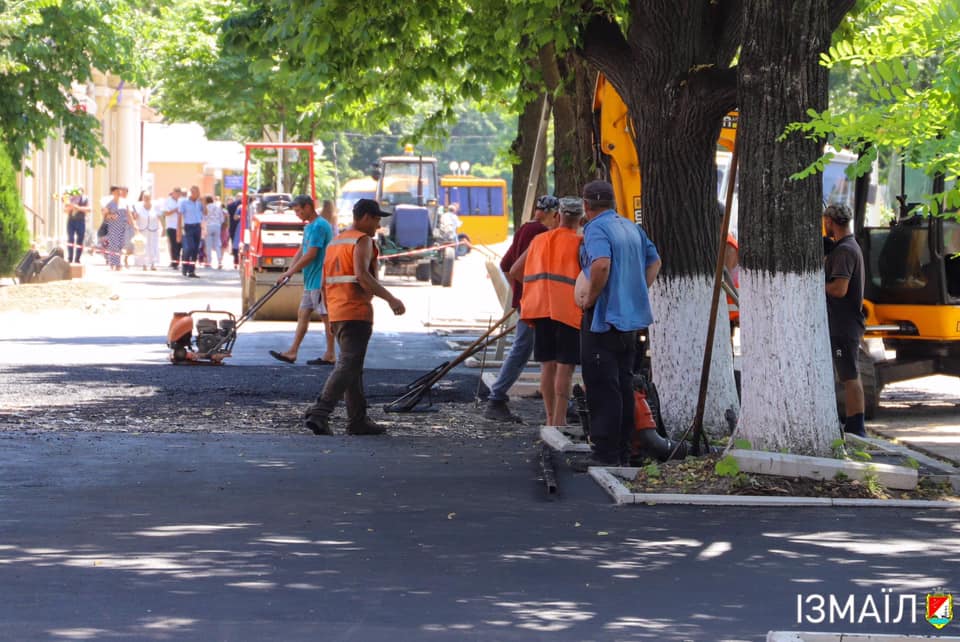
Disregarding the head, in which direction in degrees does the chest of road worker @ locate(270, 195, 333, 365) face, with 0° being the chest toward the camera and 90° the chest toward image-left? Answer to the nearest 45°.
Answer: approximately 90°

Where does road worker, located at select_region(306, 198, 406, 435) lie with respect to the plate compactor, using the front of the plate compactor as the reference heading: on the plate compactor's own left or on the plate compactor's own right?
on the plate compactor's own left

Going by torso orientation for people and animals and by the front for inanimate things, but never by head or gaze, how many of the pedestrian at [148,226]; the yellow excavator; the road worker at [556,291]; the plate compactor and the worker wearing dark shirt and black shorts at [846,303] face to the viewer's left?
3

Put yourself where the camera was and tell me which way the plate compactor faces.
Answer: facing to the left of the viewer

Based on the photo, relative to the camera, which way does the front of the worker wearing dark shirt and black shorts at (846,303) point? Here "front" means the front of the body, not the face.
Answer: to the viewer's left

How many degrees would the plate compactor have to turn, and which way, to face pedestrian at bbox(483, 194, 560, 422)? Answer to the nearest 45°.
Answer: approximately 135° to its left

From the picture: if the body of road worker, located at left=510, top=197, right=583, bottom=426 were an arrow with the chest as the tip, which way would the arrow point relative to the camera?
away from the camera

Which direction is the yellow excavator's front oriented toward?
to the viewer's left

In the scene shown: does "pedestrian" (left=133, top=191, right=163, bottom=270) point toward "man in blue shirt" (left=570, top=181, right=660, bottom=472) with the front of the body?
yes
